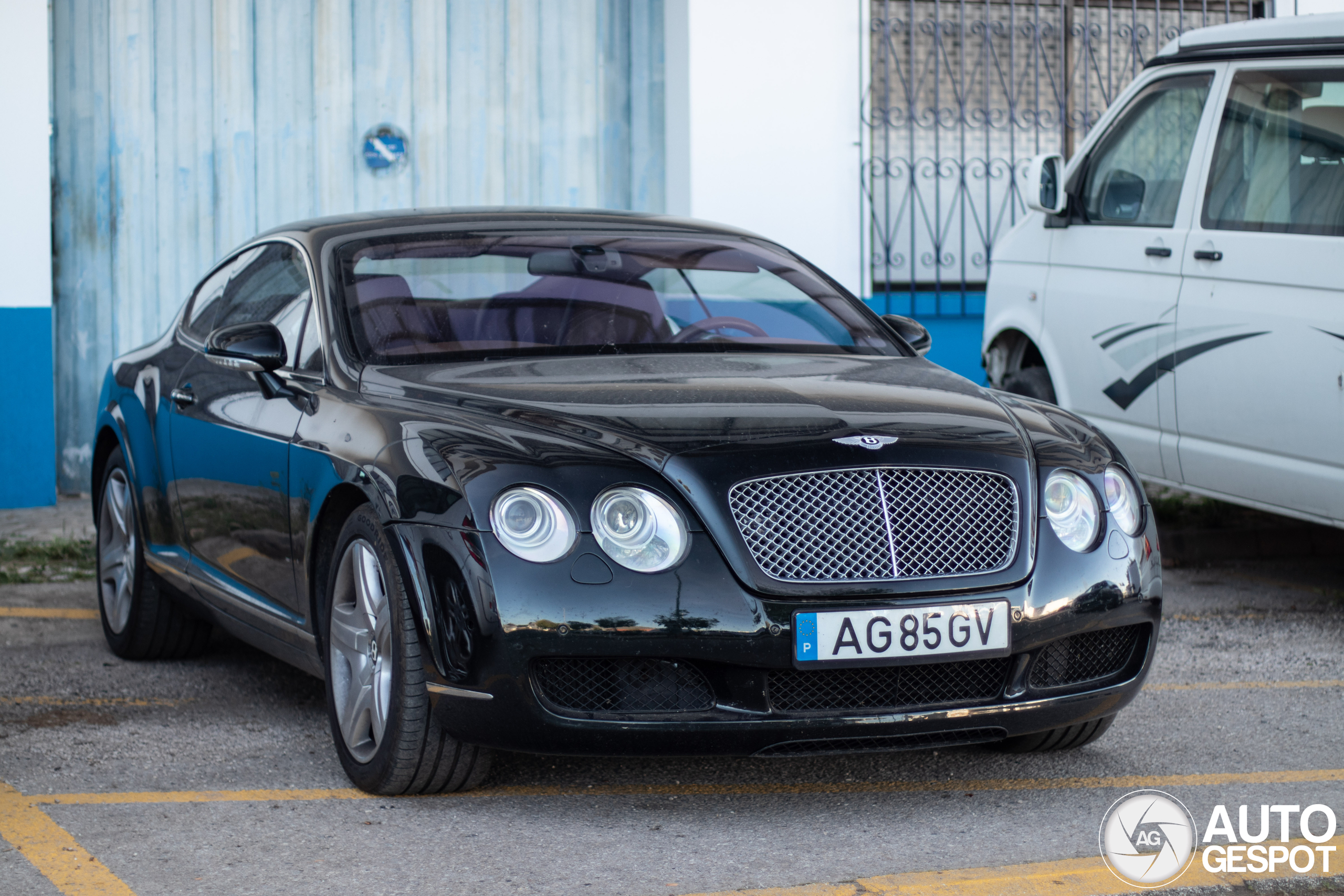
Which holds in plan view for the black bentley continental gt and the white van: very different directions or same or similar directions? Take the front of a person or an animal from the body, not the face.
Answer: very different directions

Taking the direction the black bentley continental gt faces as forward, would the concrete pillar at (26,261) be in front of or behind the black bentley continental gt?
behind

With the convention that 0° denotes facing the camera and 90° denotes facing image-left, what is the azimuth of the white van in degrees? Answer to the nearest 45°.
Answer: approximately 135°

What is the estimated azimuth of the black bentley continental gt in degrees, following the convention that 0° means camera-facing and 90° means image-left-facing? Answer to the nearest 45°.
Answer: approximately 315°
